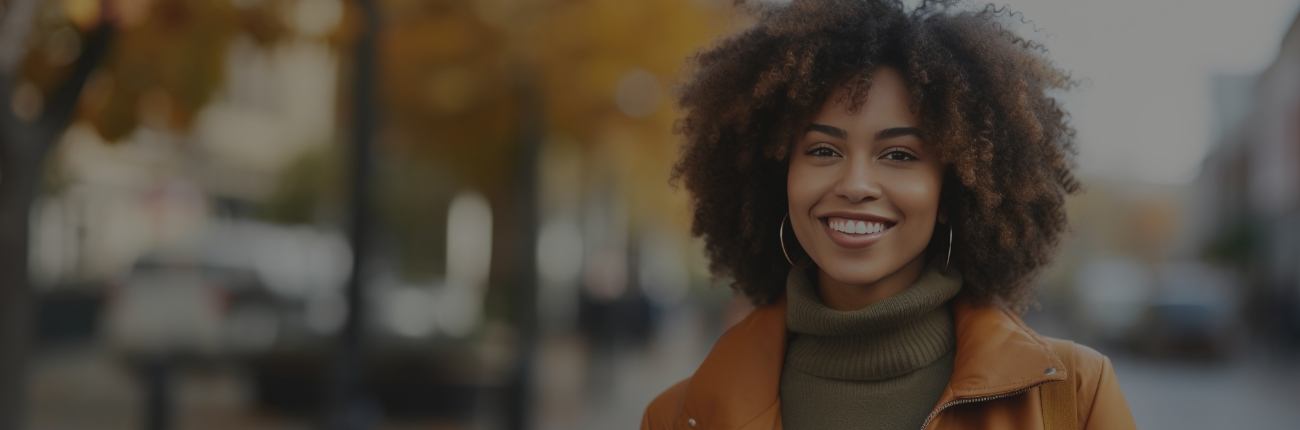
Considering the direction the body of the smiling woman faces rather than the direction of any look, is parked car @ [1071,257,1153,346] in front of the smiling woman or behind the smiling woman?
behind

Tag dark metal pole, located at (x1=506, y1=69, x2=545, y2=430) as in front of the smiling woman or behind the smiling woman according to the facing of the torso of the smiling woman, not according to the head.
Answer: behind

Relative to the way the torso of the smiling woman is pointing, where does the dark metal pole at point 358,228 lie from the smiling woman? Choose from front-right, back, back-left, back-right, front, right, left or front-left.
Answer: back-right

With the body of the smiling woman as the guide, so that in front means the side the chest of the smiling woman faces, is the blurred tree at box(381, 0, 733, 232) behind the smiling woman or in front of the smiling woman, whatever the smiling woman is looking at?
behind

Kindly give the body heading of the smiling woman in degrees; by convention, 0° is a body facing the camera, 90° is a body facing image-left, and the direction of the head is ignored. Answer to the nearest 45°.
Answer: approximately 0°
